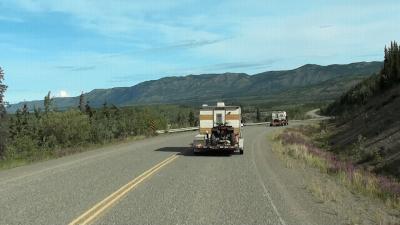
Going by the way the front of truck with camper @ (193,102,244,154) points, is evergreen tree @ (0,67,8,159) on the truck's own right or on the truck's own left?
on the truck's own left

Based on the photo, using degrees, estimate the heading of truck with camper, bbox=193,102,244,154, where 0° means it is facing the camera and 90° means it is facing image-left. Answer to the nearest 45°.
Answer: approximately 180°
